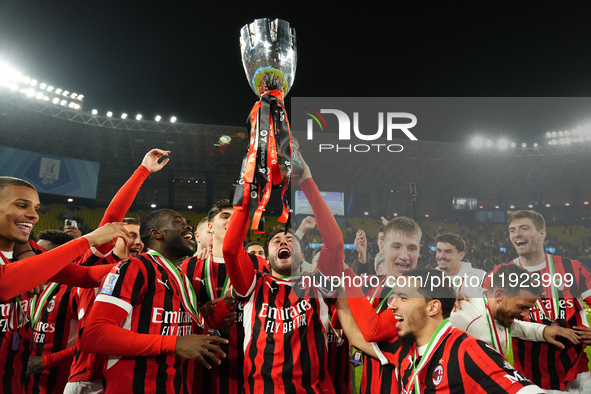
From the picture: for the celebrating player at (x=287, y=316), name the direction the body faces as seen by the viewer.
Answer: toward the camera
